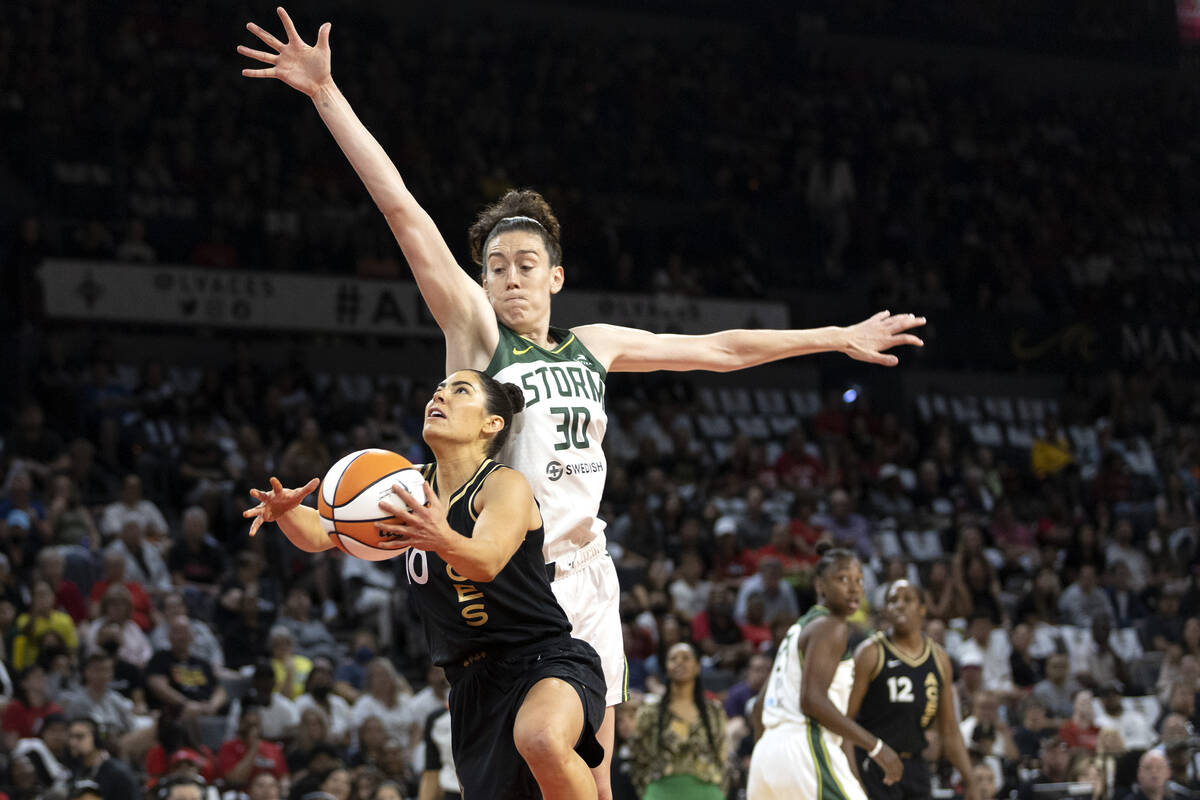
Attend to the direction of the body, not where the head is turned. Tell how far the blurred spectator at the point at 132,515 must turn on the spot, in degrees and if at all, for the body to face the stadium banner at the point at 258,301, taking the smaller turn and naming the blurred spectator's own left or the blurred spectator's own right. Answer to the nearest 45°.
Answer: approximately 180°

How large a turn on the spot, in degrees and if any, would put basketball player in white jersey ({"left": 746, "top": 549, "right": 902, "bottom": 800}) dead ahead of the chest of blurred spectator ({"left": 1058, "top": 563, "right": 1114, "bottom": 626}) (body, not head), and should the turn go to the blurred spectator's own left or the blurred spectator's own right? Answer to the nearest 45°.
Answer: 0° — they already face them

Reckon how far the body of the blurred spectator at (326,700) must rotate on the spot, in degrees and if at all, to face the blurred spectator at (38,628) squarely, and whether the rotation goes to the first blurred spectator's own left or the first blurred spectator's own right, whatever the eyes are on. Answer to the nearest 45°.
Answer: approximately 90° to the first blurred spectator's own right

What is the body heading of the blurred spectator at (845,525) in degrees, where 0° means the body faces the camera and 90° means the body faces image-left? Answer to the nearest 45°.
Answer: approximately 0°

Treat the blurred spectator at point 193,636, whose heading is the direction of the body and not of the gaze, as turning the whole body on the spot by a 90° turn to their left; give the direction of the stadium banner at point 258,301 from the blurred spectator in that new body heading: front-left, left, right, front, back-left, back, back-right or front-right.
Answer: left
